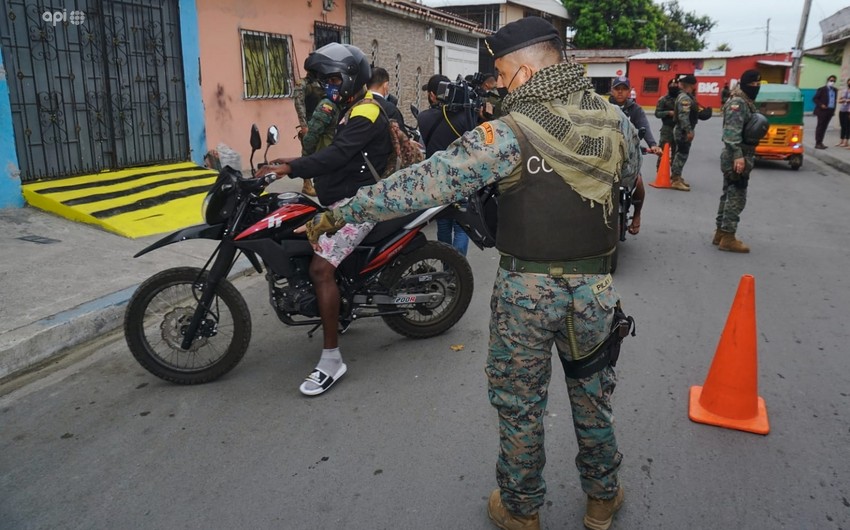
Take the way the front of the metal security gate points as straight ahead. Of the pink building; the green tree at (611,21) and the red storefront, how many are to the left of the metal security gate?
3

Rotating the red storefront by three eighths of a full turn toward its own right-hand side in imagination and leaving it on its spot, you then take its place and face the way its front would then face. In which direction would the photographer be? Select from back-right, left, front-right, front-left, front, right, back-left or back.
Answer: back-left

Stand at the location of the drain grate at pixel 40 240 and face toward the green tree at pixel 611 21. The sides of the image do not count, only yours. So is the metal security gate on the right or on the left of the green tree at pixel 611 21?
left

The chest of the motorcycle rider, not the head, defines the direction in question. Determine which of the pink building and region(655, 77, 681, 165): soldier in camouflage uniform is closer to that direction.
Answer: the pink building

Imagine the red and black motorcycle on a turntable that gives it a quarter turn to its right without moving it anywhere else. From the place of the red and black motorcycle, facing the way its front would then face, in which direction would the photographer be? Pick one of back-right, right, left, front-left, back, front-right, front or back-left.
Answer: front-right

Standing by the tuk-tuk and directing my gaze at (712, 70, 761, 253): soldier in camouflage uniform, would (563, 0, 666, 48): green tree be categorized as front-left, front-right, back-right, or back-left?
back-right

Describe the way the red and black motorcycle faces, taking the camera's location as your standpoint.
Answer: facing to the left of the viewer

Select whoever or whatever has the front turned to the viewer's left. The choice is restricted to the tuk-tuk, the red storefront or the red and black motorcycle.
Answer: the red and black motorcycle

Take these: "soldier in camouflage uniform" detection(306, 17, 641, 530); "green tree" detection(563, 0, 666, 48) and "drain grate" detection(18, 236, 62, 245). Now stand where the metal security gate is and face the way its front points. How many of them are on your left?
1

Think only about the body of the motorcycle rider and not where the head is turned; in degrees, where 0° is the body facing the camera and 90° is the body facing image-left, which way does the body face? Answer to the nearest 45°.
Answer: approximately 90°

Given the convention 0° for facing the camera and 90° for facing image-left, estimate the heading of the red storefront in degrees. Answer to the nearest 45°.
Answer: approximately 0°

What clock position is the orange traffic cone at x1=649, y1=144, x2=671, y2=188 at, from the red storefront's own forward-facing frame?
The orange traffic cone is roughly at 12 o'clock from the red storefront.

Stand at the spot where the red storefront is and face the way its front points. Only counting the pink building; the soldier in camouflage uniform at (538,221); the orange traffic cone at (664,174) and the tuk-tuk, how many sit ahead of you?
4
